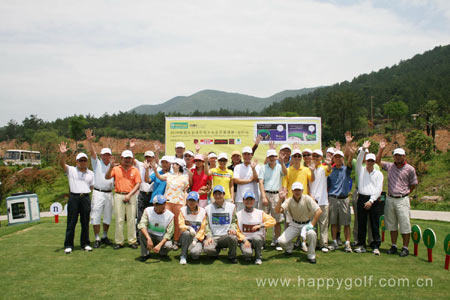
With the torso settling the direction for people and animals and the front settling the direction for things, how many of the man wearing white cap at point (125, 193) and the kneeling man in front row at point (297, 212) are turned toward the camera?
2

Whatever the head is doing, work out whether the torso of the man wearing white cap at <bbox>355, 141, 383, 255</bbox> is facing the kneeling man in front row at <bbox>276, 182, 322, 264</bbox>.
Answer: no

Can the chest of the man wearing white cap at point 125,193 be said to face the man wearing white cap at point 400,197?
no

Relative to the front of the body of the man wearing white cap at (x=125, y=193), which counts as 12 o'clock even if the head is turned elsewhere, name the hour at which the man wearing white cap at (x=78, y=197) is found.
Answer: the man wearing white cap at (x=78, y=197) is roughly at 3 o'clock from the man wearing white cap at (x=125, y=193).

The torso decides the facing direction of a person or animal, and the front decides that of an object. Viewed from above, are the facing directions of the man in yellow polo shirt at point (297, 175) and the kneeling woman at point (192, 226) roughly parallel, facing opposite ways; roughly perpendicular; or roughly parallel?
roughly parallel

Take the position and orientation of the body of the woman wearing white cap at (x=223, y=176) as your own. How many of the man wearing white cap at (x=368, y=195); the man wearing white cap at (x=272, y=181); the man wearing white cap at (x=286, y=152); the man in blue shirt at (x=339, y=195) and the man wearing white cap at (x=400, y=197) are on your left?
5

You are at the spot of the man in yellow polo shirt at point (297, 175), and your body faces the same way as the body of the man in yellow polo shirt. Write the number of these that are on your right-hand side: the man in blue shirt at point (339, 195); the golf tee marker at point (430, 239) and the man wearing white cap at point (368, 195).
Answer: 0

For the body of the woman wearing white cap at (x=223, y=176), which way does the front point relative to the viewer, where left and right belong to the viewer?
facing the viewer

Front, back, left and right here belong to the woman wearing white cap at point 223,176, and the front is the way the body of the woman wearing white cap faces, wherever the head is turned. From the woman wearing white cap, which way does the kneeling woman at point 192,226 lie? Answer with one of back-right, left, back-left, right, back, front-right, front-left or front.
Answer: front-right

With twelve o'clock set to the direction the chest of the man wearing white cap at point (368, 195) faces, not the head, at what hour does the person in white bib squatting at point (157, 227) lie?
The person in white bib squatting is roughly at 2 o'clock from the man wearing white cap.

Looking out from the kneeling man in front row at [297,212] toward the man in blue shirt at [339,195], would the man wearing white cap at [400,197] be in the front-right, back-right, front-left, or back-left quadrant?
front-right

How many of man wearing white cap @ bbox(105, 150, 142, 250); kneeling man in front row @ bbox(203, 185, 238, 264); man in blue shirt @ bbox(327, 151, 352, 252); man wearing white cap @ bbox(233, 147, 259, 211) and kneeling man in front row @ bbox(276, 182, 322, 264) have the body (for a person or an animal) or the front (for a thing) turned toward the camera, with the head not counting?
5

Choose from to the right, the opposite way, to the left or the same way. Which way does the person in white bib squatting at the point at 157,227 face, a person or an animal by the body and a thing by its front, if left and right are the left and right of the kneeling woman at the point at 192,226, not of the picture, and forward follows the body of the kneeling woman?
the same way

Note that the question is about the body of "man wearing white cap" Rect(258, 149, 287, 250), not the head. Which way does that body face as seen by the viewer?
toward the camera

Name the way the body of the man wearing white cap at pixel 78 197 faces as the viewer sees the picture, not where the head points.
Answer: toward the camera

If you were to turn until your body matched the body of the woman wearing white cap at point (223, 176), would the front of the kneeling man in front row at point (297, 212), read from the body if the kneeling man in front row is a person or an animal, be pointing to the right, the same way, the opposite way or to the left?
the same way

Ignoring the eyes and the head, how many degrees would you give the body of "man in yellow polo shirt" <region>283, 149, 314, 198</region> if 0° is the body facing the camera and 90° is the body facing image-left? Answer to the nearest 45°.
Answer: approximately 0°
